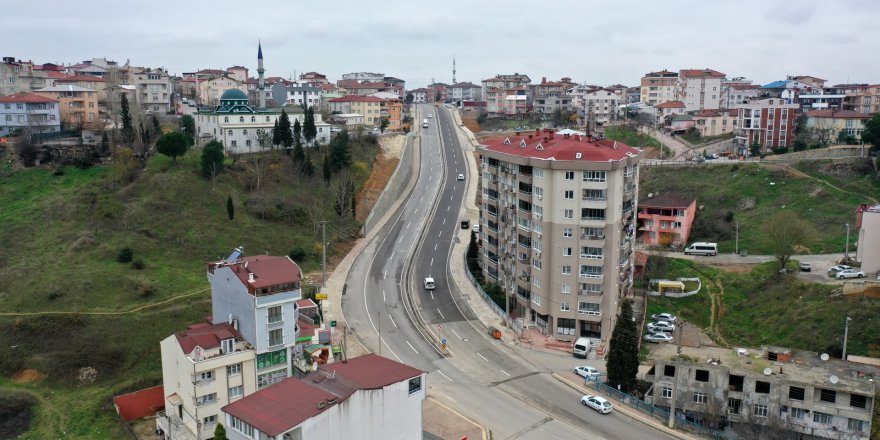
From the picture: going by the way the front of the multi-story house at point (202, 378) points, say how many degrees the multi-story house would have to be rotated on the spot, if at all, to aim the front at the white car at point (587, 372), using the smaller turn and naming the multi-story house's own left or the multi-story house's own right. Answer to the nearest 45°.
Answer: approximately 45° to the multi-story house's own left

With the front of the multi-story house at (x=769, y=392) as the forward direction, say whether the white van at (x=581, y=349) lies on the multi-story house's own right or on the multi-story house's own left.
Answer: on the multi-story house's own right

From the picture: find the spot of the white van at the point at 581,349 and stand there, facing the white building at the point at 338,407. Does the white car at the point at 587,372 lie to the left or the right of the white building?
left

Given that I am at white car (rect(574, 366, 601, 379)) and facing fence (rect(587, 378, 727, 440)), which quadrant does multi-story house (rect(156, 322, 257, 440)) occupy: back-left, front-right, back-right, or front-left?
back-right

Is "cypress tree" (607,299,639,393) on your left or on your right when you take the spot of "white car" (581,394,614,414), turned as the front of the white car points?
on your right

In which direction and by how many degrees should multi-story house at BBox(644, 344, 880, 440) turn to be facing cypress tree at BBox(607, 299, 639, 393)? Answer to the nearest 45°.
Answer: approximately 90° to its right

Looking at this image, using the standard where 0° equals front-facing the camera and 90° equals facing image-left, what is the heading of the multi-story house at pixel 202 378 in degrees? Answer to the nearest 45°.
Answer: approximately 315°

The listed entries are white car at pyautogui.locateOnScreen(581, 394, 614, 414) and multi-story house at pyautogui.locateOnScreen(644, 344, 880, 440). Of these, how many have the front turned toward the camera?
1

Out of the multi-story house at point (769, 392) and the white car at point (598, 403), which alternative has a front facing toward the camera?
the multi-story house

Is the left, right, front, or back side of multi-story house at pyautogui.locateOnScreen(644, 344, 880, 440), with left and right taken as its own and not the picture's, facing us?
front

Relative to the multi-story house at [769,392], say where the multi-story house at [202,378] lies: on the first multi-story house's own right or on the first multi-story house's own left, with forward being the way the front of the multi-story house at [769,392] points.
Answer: on the first multi-story house's own right

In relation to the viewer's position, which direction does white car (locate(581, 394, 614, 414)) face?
facing away from the viewer and to the left of the viewer

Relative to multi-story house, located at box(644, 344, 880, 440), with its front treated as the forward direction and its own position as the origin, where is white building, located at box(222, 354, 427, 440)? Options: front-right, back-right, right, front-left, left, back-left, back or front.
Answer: front-right

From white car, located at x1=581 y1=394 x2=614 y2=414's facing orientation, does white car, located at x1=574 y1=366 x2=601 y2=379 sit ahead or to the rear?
ahead
